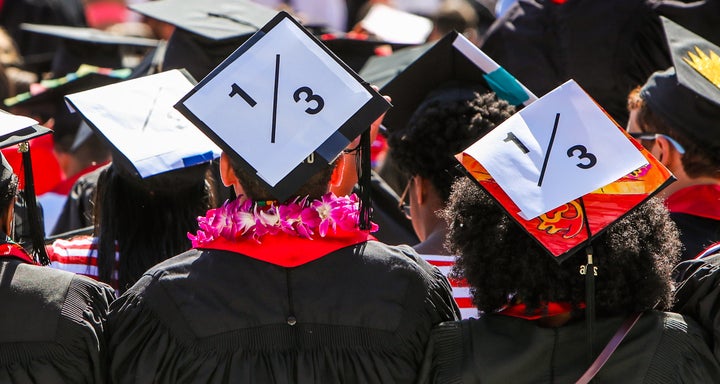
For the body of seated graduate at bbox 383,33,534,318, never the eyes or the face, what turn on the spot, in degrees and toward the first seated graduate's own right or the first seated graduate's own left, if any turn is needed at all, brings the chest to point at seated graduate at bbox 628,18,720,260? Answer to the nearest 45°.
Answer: approximately 135° to the first seated graduate's own right

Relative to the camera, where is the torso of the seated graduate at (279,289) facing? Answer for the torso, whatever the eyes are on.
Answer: away from the camera

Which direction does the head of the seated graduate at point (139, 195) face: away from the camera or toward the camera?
away from the camera

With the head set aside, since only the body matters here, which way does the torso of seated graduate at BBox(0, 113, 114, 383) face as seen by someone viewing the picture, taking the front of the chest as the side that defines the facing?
away from the camera

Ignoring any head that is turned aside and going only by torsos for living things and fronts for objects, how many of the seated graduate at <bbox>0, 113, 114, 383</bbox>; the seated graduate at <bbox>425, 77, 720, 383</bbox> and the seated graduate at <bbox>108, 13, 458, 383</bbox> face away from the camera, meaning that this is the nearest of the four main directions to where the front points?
3

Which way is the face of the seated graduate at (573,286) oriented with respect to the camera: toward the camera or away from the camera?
away from the camera

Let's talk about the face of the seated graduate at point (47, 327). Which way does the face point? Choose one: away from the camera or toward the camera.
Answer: away from the camera

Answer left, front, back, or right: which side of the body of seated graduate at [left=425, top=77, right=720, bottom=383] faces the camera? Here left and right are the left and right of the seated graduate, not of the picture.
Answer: back

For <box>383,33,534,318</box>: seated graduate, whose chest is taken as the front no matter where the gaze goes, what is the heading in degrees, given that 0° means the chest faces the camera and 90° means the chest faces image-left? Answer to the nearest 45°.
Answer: approximately 135°

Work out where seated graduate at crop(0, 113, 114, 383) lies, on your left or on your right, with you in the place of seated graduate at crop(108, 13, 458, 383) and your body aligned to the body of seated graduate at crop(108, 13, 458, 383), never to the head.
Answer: on your left
